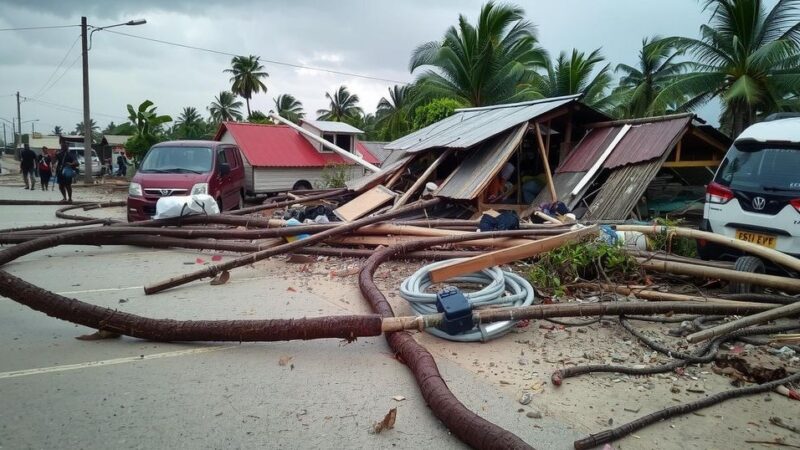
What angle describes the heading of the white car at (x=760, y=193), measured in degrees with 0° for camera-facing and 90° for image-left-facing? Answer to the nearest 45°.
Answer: approximately 180°

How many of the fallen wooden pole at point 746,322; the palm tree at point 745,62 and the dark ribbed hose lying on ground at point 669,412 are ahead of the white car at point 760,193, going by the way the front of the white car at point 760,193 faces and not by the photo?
1

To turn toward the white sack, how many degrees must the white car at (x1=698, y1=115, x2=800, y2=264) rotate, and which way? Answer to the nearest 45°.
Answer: approximately 90° to its left

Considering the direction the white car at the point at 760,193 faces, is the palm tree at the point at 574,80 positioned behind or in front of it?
in front

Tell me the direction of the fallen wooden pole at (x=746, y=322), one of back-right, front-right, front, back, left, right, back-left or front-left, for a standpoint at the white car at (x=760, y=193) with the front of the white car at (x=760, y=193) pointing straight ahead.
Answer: back

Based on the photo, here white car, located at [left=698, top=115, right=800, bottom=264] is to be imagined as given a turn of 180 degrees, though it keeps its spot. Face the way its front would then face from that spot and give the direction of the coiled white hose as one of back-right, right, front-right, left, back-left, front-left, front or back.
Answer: front-right

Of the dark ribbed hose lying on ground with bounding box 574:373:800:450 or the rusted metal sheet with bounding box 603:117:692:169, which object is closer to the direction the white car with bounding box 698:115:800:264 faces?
the rusted metal sheet

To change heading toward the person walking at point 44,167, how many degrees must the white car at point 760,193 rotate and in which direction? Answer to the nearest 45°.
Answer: approximately 90° to its left

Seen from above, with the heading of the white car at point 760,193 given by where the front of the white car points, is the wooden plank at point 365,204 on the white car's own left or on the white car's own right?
on the white car's own left

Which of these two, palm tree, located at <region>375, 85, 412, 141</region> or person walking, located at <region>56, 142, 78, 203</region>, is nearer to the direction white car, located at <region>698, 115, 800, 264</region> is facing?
the palm tree

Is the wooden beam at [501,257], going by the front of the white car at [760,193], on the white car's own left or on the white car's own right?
on the white car's own left

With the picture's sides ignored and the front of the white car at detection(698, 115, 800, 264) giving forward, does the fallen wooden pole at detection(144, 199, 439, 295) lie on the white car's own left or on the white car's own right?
on the white car's own left

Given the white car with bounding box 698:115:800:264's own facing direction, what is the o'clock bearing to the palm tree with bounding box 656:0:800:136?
The palm tree is roughly at 12 o'clock from the white car.

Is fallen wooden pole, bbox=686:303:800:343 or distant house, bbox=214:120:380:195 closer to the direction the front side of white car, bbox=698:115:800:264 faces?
the distant house

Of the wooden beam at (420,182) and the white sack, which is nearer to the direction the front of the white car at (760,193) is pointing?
the wooden beam

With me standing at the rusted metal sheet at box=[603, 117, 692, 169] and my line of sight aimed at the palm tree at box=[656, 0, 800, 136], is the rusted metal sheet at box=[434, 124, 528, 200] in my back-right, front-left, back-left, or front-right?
back-left

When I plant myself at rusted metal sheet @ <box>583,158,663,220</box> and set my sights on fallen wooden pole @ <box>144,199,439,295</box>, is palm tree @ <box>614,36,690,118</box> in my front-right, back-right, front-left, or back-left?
back-right
